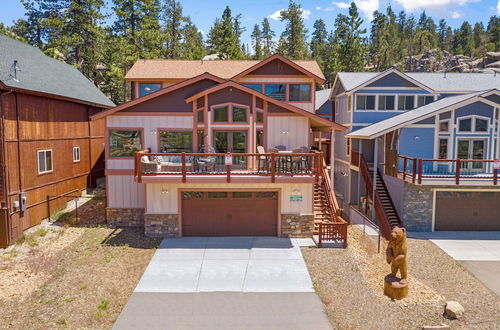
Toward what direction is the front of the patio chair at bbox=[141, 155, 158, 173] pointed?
to the viewer's right

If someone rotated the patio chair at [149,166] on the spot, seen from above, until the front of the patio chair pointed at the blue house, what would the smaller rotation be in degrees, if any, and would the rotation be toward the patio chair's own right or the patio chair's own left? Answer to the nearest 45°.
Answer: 0° — it already faces it

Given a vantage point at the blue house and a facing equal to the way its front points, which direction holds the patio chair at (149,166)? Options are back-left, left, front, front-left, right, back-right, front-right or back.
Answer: front-right

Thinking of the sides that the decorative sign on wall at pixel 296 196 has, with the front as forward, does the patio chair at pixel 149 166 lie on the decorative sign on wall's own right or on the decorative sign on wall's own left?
on the decorative sign on wall's own right

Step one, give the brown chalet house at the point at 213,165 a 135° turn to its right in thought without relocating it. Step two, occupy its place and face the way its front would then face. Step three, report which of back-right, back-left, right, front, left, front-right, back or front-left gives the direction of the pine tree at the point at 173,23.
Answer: front-right

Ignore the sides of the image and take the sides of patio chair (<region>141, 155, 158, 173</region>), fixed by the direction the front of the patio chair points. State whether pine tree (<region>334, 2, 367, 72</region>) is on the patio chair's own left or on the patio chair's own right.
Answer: on the patio chair's own left

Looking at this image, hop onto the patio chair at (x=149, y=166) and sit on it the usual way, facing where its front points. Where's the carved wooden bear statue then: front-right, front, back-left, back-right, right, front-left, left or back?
front-right

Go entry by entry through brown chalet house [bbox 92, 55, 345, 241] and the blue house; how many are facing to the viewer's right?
0

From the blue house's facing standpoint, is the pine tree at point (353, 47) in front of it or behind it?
behind

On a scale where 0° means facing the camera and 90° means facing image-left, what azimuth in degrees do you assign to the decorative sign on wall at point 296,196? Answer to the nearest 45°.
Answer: approximately 0°

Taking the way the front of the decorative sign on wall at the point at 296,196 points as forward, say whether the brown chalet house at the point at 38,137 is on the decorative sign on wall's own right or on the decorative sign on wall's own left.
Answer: on the decorative sign on wall's own right

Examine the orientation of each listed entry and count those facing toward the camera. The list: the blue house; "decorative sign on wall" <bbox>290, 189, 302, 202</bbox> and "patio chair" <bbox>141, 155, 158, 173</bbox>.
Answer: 2

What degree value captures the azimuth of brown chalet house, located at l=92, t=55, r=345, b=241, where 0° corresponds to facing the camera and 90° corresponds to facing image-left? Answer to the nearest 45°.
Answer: approximately 0°

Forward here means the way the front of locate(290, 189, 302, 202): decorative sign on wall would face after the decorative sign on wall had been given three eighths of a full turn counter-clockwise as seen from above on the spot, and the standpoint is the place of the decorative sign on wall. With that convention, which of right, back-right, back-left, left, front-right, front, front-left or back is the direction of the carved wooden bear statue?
right
